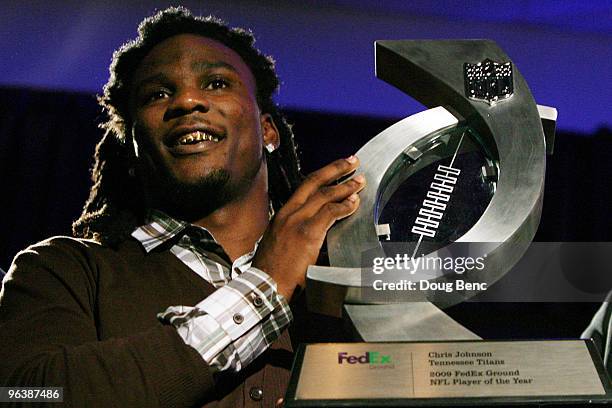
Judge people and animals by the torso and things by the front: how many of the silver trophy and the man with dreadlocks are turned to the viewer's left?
0

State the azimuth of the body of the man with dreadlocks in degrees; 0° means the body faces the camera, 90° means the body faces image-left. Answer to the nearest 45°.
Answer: approximately 315°

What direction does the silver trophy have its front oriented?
toward the camera
